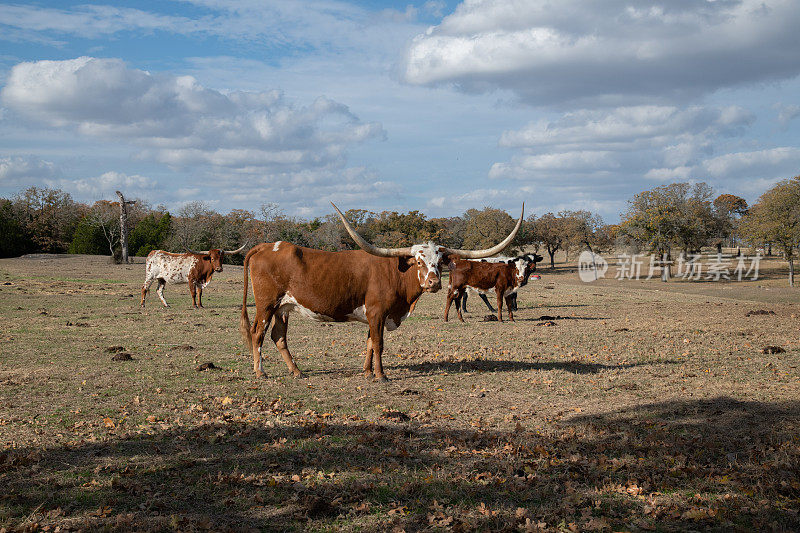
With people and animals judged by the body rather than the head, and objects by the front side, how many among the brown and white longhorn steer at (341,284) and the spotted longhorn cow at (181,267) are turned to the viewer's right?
2

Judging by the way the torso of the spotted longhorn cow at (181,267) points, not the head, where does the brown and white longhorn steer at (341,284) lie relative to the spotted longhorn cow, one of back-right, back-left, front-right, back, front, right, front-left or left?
right

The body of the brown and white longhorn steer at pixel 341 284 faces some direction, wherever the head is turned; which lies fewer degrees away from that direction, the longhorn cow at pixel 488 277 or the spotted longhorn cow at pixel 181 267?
the longhorn cow

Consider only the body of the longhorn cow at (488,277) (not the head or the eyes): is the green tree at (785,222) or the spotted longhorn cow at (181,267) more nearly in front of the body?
the green tree

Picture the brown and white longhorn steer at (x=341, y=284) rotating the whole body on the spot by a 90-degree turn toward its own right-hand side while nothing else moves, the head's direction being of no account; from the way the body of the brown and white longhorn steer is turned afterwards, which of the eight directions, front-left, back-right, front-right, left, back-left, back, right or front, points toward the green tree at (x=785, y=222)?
back-left

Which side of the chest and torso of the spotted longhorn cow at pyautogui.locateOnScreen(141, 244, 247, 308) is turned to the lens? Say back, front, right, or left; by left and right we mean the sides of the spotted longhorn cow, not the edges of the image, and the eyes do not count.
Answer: right

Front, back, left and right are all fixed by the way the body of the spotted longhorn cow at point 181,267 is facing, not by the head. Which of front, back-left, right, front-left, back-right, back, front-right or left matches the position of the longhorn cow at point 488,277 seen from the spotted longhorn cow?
front-right

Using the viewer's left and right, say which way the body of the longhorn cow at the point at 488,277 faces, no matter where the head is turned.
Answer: facing to the right of the viewer

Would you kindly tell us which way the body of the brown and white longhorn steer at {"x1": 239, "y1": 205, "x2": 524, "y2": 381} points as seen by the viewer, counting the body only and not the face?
to the viewer's right
